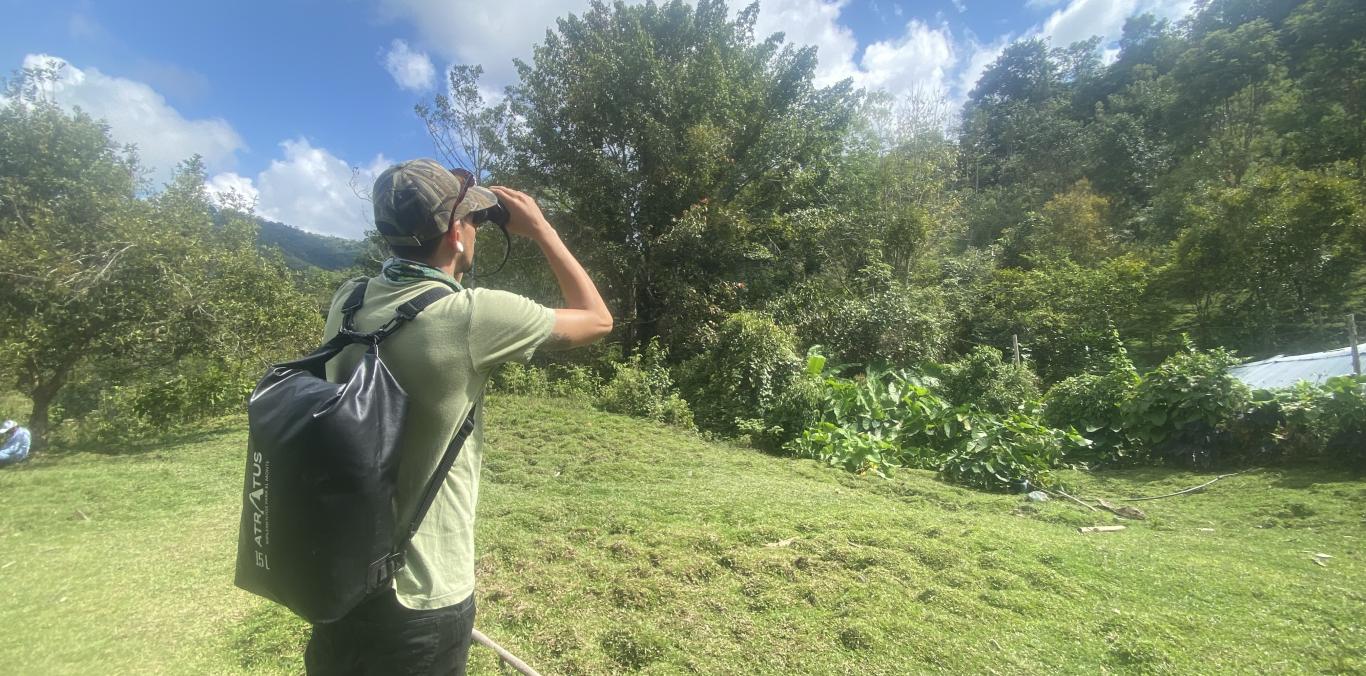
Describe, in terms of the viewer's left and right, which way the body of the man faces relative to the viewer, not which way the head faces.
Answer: facing away from the viewer and to the right of the viewer

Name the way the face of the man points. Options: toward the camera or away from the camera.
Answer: away from the camera

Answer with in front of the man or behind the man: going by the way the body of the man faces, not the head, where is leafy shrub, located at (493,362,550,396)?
in front

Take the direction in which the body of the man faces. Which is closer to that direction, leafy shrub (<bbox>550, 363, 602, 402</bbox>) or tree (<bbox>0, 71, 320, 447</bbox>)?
the leafy shrub

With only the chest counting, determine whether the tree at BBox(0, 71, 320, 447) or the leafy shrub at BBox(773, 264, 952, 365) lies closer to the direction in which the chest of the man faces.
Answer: the leafy shrub

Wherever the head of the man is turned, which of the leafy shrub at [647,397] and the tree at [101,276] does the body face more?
the leafy shrub

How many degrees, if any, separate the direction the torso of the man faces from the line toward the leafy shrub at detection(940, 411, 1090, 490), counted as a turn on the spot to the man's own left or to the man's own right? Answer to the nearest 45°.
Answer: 0° — they already face it

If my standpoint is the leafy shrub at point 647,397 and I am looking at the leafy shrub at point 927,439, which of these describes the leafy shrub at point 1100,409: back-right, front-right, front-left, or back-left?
front-left

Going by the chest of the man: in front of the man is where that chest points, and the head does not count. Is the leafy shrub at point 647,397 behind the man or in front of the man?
in front

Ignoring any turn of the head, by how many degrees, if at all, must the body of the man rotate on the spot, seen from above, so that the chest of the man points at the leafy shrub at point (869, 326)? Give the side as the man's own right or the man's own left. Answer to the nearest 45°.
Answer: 0° — they already face it

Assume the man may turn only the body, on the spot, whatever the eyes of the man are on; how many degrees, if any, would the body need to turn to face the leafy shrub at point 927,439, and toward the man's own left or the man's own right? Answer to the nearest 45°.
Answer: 0° — they already face it

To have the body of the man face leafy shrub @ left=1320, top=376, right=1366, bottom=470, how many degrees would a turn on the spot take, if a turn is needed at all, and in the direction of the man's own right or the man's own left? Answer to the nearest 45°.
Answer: approximately 45° to the man's own right
